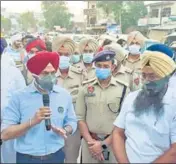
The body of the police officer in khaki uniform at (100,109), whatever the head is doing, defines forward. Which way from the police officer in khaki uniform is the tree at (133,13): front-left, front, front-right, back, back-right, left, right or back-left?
back

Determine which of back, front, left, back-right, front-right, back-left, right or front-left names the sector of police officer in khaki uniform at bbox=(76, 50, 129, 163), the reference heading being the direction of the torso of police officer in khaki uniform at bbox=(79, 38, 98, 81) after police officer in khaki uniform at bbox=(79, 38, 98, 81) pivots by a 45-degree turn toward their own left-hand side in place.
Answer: front-right

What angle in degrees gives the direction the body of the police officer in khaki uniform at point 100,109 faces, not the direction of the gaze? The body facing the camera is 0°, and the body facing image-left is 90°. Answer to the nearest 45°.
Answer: approximately 0°

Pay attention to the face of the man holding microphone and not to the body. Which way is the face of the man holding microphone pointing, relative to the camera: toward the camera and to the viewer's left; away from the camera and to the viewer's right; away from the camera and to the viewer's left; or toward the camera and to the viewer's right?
toward the camera and to the viewer's right

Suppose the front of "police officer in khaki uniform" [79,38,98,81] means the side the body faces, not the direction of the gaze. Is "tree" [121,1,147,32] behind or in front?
behind

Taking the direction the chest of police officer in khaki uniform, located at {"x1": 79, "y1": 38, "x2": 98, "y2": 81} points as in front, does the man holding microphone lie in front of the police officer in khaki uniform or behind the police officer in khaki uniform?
in front

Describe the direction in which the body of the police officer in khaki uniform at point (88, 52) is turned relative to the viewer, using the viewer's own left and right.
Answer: facing the viewer

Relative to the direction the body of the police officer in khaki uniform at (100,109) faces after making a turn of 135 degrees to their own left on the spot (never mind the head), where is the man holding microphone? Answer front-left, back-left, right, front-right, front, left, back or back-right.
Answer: back
